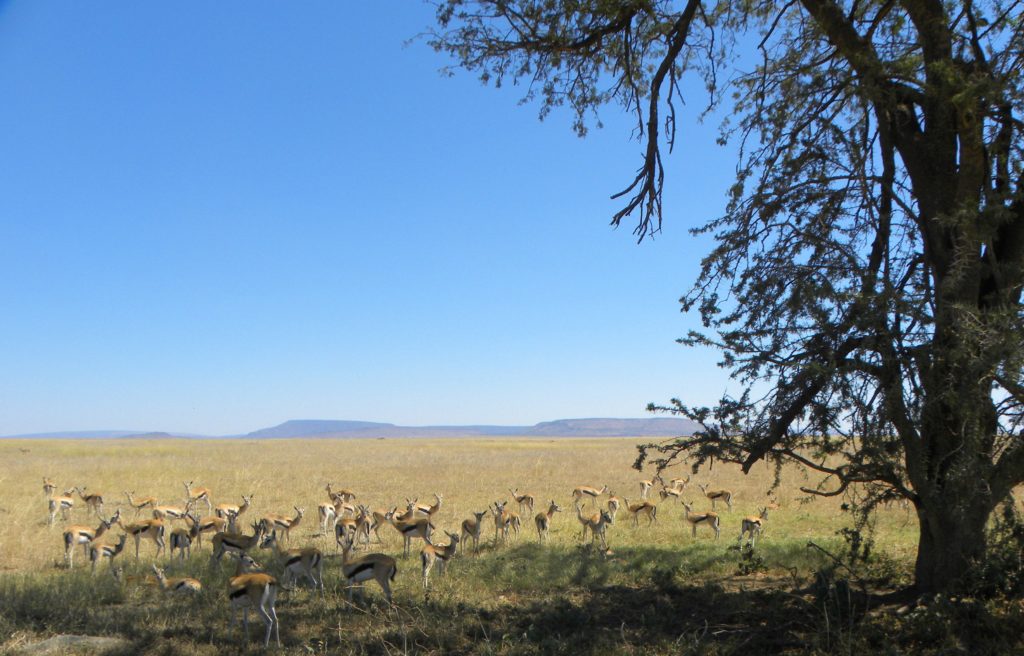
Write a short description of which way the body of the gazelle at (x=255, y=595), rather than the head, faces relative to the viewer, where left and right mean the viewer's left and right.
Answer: facing away from the viewer and to the left of the viewer

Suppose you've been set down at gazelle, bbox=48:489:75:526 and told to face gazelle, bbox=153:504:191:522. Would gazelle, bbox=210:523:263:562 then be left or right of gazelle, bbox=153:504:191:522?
right

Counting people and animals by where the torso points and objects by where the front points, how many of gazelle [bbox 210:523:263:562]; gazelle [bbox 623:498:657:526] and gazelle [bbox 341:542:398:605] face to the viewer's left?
2

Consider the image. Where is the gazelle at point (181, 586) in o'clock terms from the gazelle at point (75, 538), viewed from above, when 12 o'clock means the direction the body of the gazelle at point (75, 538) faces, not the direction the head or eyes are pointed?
the gazelle at point (181, 586) is roughly at 4 o'clock from the gazelle at point (75, 538).

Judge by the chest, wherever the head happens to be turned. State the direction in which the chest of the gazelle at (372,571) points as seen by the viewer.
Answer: to the viewer's left

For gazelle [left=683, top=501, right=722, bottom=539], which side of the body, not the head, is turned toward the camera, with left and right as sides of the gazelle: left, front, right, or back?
left

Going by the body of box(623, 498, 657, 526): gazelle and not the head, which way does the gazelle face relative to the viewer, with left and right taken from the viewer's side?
facing to the left of the viewer
